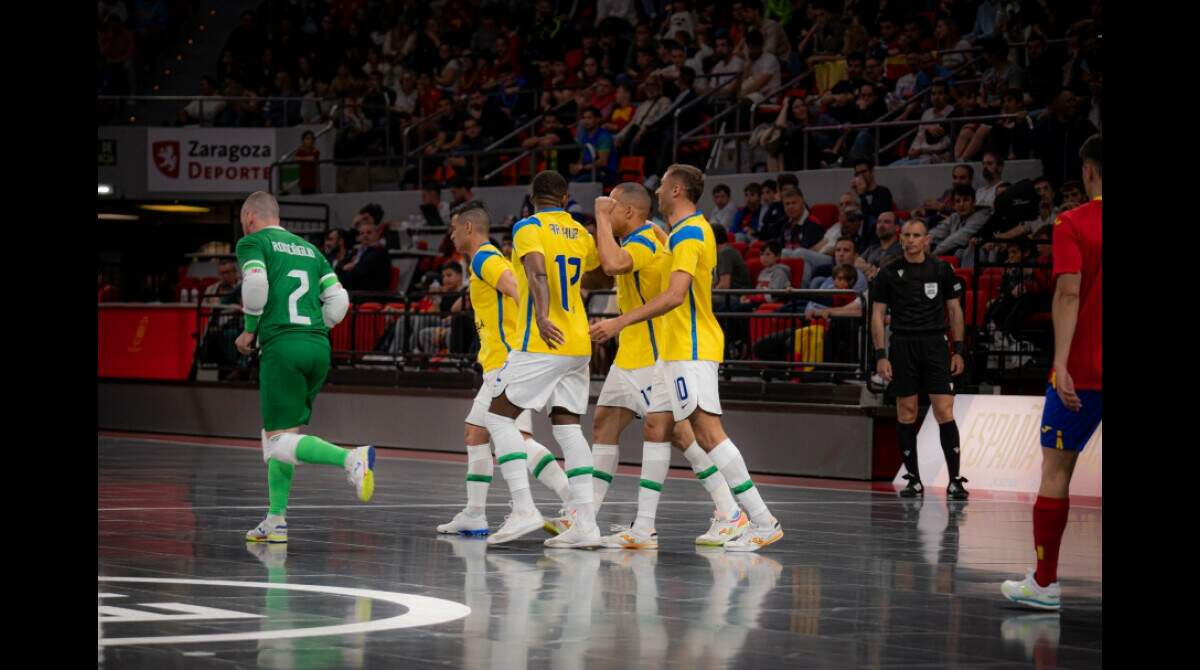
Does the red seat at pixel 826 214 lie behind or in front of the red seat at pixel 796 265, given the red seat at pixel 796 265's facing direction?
behind

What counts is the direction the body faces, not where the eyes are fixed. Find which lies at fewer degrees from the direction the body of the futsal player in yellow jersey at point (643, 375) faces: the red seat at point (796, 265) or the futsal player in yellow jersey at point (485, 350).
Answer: the futsal player in yellow jersey

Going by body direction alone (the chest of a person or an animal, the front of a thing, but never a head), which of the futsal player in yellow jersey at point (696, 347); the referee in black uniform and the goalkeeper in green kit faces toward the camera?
the referee in black uniform

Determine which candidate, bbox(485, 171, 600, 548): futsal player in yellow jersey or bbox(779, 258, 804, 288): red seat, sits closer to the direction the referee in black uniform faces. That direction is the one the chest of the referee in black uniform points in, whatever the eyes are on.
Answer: the futsal player in yellow jersey

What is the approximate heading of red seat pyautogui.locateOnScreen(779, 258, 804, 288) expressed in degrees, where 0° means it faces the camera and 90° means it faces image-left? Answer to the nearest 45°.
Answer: approximately 45°

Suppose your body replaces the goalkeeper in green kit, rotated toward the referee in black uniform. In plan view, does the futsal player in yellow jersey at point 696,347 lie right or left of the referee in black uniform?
right

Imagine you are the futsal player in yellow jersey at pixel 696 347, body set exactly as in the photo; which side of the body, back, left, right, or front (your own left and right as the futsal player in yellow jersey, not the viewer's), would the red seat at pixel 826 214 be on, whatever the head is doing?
right

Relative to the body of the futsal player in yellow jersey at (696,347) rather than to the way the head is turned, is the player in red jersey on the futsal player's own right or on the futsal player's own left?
on the futsal player's own left

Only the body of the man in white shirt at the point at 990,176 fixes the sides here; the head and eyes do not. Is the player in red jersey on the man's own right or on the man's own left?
on the man's own left

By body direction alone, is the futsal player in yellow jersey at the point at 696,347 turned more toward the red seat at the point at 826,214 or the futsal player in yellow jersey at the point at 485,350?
the futsal player in yellow jersey

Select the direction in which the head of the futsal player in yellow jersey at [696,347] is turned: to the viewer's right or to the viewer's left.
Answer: to the viewer's left

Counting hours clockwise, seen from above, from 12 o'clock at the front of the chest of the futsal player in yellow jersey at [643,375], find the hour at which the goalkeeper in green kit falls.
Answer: The goalkeeper in green kit is roughly at 12 o'clock from the futsal player in yellow jersey.
